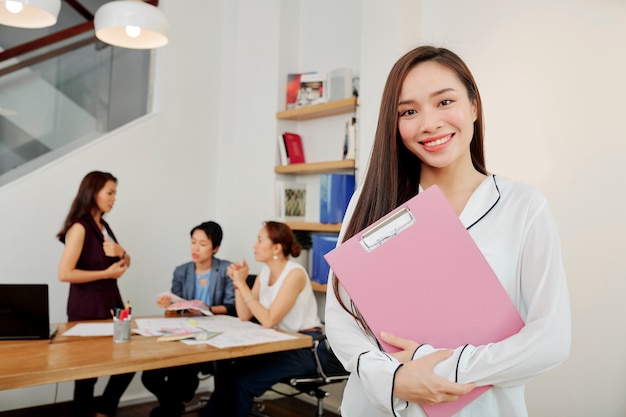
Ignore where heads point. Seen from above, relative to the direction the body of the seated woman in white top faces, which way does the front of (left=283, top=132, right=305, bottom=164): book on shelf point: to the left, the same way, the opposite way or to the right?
to the left

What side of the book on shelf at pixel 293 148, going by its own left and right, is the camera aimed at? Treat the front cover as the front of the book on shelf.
front

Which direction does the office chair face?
to the viewer's left

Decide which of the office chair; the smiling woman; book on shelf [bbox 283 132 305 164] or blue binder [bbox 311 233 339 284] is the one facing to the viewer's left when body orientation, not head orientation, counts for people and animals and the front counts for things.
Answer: the office chair

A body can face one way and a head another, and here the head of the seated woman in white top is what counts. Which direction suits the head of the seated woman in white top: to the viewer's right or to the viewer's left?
to the viewer's left

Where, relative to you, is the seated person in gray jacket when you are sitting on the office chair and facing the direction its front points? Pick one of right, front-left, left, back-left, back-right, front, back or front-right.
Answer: front-right

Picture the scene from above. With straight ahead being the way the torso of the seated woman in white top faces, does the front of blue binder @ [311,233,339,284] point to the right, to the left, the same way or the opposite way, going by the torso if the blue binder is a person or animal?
to the left

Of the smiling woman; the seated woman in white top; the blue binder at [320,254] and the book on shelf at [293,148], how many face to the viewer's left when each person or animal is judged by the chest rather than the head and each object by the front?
1

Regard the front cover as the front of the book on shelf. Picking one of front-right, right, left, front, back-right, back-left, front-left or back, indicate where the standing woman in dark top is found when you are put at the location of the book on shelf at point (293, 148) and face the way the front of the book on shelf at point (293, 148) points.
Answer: front-right

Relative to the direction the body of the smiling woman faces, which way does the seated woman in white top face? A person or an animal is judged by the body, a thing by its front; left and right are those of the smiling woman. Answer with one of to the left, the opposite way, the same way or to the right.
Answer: to the right

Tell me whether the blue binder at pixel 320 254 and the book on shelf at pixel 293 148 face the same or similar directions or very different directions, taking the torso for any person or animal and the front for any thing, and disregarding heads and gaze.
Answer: same or similar directions

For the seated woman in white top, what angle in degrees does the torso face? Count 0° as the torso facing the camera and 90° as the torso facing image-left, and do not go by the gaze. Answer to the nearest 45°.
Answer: approximately 90°

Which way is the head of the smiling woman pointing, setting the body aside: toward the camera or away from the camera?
toward the camera

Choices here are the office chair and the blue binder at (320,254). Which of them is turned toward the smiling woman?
the blue binder

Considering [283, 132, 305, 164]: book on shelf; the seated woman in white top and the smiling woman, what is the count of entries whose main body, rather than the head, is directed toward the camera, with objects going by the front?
2
